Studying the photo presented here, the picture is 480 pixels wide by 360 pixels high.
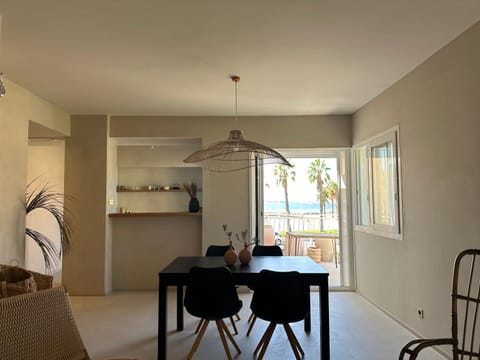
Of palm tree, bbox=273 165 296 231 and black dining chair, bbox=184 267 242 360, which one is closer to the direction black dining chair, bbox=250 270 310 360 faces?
the palm tree

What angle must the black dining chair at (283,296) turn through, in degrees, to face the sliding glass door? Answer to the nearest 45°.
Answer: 0° — it already faces it

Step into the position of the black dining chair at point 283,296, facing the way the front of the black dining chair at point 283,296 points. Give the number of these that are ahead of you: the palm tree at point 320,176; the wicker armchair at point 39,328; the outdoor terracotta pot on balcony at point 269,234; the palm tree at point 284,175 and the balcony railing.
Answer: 4

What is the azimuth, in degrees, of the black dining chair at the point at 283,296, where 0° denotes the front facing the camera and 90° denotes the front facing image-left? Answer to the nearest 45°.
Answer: approximately 180°

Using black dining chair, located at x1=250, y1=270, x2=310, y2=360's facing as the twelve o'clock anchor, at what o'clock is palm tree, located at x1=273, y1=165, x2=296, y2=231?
The palm tree is roughly at 12 o'clock from the black dining chair.

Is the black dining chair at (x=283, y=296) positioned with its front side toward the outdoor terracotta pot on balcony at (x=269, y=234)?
yes

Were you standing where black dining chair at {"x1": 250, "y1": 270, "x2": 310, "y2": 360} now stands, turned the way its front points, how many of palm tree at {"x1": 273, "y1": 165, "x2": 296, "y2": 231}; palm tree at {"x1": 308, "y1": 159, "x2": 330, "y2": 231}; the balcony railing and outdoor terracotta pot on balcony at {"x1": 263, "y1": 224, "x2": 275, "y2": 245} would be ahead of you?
4

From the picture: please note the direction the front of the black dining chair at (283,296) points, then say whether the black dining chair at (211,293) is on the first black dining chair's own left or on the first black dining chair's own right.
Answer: on the first black dining chair's own left

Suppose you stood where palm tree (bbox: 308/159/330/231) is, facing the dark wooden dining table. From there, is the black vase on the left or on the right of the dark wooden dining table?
right

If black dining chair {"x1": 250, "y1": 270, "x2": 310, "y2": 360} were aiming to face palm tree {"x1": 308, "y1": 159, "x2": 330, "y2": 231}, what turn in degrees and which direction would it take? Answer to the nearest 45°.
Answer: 0° — it already faces it

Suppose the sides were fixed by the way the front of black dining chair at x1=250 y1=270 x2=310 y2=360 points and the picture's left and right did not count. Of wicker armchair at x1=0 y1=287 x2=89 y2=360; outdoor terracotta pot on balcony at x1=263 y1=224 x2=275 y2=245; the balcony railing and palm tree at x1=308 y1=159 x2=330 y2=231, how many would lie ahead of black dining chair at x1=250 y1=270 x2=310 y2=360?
3

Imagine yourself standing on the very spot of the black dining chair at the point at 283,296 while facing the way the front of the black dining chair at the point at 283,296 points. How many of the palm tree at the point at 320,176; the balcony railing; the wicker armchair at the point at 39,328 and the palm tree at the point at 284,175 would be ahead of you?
3

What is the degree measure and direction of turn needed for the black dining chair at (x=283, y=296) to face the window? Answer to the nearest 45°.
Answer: approximately 45° to its right
